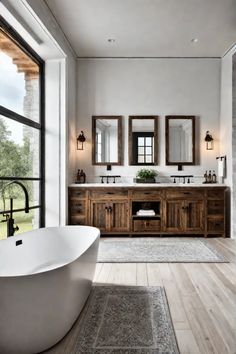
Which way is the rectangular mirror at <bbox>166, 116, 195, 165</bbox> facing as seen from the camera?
toward the camera

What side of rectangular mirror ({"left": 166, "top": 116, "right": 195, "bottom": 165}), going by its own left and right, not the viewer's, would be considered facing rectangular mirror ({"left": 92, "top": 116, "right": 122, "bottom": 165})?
right

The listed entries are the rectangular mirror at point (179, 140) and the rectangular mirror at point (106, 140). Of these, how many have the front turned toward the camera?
2

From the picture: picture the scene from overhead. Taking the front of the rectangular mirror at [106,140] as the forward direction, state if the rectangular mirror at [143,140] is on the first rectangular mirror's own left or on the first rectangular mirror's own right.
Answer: on the first rectangular mirror's own left

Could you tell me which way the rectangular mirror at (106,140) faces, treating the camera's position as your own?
facing the viewer

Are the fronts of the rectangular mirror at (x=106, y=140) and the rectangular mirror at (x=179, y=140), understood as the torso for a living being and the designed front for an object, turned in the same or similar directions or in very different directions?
same or similar directions

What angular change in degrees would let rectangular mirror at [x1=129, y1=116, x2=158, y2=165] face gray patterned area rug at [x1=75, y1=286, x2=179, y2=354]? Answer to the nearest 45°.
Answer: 0° — it already faces it

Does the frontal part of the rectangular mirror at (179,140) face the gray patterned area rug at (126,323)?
yes

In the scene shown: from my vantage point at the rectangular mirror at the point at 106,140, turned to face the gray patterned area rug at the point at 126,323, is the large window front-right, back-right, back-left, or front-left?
front-right

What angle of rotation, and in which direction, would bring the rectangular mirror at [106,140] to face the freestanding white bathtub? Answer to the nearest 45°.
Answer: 0° — it already faces it

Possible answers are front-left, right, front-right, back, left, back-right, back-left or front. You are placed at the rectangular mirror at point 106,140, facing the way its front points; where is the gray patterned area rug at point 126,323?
front

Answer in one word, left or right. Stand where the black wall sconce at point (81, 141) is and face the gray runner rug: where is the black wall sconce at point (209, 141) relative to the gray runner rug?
left

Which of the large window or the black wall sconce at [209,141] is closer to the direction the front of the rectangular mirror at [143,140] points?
the large window

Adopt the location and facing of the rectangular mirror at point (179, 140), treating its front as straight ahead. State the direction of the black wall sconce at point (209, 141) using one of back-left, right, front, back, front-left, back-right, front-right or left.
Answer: left

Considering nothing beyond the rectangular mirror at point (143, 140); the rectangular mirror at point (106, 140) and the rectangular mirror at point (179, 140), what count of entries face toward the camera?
3

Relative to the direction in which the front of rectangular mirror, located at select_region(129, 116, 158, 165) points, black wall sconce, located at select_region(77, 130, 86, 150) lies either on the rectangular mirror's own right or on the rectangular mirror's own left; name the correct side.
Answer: on the rectangular mirror's own right
